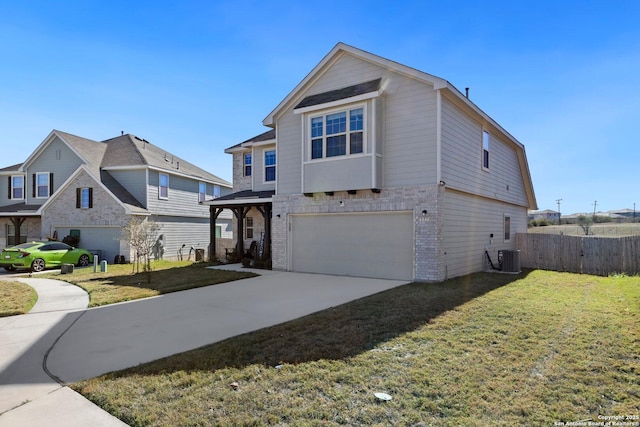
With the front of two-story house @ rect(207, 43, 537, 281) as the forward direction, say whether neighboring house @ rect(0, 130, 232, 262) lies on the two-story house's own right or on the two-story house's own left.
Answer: on the two-story house's own right

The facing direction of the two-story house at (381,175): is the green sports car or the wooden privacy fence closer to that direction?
the green sports car

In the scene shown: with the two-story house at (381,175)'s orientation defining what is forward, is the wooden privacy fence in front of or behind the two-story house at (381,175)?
behind

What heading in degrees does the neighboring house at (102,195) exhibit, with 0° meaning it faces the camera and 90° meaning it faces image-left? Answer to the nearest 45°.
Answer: approximately 45°

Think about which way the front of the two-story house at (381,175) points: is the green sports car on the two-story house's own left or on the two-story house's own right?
on the two-story house's own right

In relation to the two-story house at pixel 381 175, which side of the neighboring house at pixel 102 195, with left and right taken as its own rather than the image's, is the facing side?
left

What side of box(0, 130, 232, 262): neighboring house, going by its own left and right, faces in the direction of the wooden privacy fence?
left
